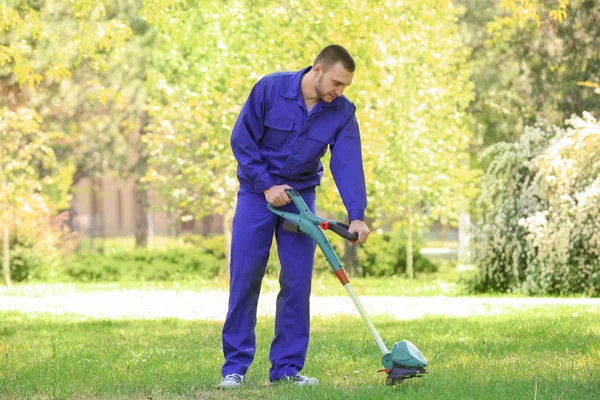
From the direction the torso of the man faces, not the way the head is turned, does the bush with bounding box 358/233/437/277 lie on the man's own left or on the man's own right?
on the man's own left

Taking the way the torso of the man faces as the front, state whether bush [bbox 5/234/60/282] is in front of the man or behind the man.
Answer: behind

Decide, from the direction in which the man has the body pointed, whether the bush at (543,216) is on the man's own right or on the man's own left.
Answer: on the man's own left

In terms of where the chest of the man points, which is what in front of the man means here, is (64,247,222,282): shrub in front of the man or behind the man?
behind

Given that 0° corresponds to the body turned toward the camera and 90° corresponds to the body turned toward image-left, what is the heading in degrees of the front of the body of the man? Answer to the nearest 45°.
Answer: approximately 315°
